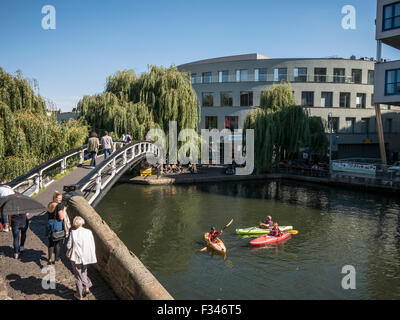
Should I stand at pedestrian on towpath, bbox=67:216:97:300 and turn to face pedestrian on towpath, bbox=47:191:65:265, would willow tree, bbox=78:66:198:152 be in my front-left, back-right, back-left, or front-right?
front-right

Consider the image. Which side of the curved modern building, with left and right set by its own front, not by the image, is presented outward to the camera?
front

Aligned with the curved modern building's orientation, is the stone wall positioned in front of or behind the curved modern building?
in front

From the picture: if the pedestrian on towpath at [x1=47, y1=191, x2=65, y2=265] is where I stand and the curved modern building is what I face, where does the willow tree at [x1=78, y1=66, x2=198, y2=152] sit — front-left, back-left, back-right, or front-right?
front-left

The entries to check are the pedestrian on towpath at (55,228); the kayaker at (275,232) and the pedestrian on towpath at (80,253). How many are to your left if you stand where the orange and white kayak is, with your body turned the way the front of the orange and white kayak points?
1

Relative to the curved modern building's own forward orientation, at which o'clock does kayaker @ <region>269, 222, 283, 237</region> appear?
The kayaker is roughly at 12 o'clock from the curved modern building.

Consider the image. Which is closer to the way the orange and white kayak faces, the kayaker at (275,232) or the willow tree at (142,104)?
the kayaker

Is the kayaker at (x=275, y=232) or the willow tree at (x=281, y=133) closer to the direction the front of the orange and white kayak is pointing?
the kayaker

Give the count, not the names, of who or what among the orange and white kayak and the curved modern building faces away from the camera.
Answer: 0

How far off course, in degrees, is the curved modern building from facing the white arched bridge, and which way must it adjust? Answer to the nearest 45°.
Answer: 0° — it already faces it

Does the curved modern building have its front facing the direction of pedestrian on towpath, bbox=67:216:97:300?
yes

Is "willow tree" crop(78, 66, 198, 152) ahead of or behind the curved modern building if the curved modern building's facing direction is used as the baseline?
ahead

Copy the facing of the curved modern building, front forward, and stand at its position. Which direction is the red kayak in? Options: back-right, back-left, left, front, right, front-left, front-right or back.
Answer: front

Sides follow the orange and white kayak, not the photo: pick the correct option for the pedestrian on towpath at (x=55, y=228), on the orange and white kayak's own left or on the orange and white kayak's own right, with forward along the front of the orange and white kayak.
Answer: on the orange and white kayak's own right
